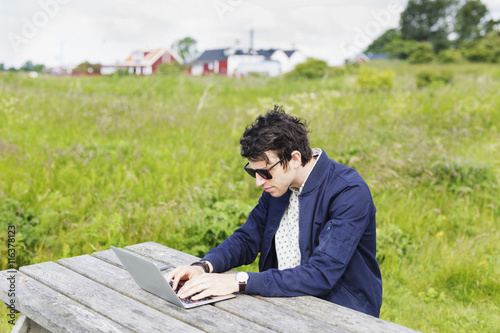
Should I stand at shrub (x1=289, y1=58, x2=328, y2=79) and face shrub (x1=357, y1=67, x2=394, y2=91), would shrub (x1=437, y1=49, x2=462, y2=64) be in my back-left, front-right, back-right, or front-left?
back-left

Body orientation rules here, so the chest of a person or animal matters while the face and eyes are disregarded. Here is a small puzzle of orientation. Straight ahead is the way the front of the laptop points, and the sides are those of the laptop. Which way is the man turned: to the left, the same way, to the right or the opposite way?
the opposite way

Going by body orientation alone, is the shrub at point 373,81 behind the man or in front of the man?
behind

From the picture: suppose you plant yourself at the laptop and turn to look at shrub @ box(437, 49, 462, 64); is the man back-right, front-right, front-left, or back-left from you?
front-right

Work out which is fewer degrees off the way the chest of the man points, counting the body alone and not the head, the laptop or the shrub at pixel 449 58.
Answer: the laptop

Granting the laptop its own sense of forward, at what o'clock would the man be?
The man is roughly at 1 o'clock from the laptop.

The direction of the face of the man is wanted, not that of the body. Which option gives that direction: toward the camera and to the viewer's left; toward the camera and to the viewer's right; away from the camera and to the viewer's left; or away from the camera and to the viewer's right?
toward the camera and to the viewer's left

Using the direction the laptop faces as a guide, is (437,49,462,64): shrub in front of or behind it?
in front

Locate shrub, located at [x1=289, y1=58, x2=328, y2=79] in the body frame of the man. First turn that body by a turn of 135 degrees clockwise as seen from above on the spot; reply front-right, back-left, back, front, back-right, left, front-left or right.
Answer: front

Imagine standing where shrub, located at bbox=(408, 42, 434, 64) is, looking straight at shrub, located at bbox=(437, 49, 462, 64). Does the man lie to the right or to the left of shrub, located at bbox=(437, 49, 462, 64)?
right

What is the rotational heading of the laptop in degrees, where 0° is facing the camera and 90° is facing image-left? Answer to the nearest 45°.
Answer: approximately 225°

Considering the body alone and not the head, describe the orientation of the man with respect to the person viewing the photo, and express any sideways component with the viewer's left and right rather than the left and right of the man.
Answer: facing the viewer and to the left of the viewer

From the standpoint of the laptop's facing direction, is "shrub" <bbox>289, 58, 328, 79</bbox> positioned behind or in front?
in front

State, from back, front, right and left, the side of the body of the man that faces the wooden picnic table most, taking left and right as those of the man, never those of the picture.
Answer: front

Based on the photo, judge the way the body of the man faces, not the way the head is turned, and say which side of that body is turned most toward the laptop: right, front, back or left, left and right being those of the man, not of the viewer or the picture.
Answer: front
